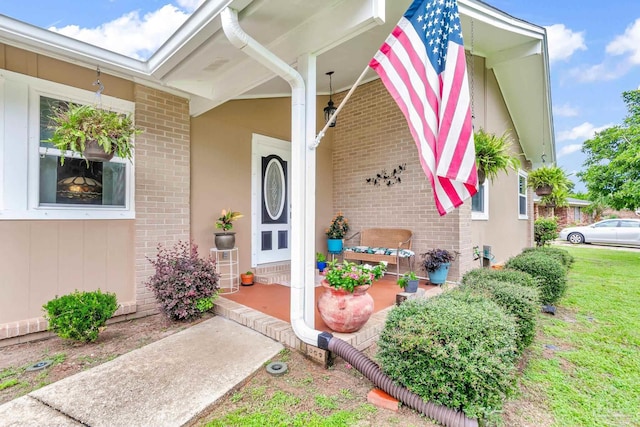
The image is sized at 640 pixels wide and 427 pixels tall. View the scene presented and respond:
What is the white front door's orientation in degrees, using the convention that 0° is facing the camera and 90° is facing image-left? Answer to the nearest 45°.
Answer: approximately 315°

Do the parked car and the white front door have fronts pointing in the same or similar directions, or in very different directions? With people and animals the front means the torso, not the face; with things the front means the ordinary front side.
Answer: very different directions

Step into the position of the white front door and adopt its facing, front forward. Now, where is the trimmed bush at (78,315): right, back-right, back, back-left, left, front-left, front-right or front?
right

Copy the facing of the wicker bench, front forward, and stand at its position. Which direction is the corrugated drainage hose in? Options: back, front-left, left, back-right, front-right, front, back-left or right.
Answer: front-left

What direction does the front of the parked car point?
to the viewer's left

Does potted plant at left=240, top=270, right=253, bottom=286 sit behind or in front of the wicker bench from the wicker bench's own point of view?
in front

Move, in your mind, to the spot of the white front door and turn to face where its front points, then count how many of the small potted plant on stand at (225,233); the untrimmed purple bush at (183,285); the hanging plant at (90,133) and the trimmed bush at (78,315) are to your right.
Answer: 4

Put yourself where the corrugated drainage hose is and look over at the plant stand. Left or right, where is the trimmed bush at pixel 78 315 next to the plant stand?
left

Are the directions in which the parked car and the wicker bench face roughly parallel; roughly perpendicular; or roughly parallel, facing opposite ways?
roughly perpendicular

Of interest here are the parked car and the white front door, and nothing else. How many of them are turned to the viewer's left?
1
